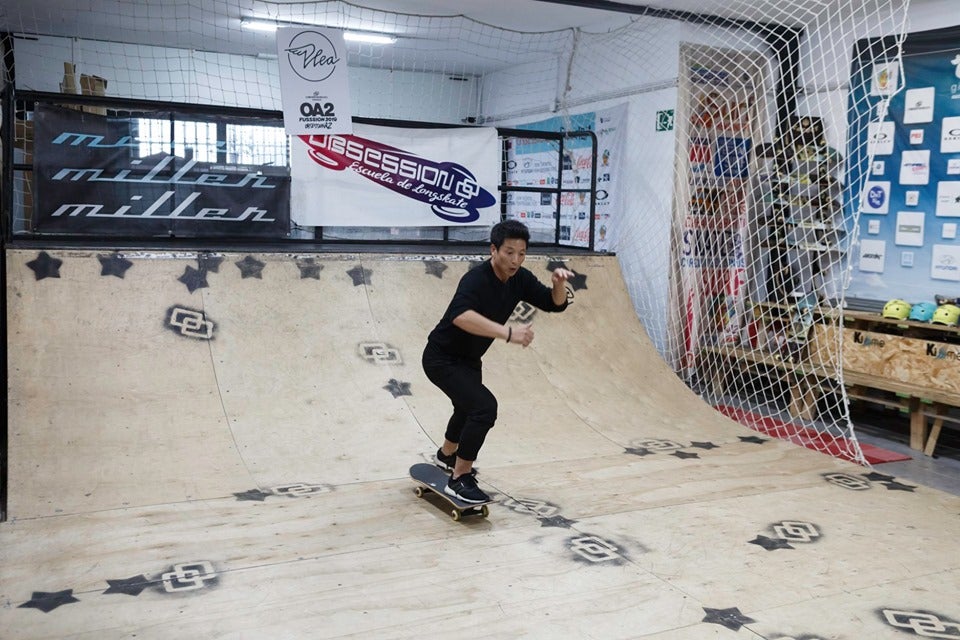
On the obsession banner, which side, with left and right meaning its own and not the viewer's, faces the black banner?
right

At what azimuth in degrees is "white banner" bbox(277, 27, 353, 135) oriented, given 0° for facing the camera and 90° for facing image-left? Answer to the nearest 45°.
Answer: approximately 0°

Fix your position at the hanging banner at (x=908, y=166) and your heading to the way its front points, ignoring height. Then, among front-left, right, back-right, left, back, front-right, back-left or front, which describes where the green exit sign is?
front-right

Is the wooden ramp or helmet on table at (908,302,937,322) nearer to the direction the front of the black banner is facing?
the wooden ramp

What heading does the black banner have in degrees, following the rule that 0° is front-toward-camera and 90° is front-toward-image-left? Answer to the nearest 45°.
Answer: approximately 0°

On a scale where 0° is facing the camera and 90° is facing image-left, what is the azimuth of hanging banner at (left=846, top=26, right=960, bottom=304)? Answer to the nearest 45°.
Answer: approximately 45°

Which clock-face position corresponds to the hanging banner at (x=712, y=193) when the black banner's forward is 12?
The hanging banner is roughly at 9 o'clock from the black banner.

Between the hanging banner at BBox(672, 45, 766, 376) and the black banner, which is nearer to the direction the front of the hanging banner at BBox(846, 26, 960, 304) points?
the black banner

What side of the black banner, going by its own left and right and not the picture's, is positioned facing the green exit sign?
left

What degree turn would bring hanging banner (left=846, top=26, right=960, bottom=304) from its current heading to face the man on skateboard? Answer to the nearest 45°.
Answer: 0° — it already faces them
